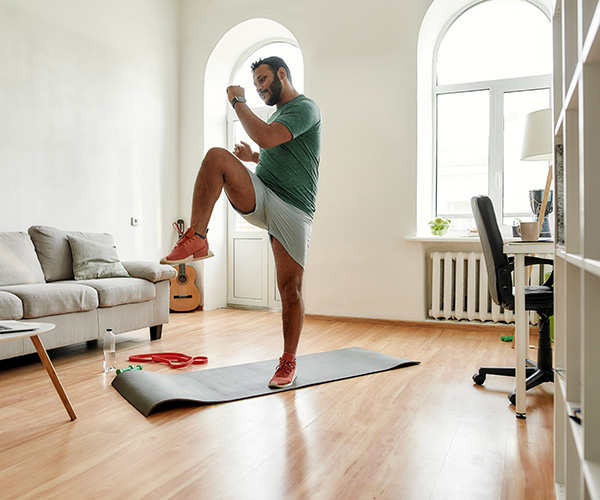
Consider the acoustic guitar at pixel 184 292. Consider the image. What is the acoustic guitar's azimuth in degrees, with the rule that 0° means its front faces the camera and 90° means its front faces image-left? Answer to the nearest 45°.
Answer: approximately 0°

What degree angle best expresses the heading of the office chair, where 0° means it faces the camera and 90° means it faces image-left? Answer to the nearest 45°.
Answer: approximately 270°

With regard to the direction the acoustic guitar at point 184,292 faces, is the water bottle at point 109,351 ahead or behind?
ahead

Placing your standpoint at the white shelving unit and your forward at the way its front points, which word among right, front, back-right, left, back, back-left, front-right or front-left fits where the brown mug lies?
right

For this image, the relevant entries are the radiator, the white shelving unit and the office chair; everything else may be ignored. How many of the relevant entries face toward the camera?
1

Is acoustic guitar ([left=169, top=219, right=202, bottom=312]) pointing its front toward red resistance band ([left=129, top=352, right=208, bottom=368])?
yes

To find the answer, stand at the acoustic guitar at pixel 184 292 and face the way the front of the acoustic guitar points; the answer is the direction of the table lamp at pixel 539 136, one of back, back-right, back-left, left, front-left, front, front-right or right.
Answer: front-left

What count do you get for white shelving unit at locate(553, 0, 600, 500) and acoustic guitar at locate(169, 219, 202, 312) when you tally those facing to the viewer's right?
0

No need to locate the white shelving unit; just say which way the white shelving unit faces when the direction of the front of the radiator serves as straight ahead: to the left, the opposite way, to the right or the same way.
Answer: to the right
